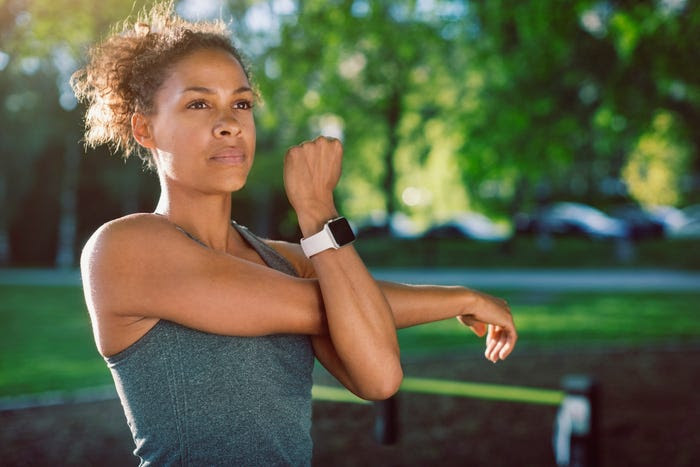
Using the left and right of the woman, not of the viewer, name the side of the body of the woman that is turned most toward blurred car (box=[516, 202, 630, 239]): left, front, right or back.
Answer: left

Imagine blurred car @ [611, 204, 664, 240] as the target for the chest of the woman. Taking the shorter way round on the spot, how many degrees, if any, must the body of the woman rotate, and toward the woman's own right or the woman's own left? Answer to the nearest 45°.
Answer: approximately 90° to the woman's own left

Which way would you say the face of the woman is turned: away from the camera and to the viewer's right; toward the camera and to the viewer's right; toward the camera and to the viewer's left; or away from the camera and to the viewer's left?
toward the camera and to the viewer's right

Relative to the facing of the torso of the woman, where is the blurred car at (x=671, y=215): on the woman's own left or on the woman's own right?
on the woman's own left

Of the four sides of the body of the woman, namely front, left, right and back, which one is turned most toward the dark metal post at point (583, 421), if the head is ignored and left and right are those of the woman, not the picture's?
left

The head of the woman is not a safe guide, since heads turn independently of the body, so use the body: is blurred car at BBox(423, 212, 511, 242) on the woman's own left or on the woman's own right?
on the woman's own left

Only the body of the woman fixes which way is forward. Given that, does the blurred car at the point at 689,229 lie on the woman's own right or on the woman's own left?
on the woman's own left

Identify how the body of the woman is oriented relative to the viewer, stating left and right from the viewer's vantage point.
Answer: facing the viewer and to the right of the viewer

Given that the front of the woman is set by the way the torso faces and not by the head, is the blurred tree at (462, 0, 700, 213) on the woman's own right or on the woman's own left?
on the woman's own left

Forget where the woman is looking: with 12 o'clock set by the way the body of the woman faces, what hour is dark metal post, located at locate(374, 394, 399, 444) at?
The dark metal post is roughly at 8 o'clock from the woman.

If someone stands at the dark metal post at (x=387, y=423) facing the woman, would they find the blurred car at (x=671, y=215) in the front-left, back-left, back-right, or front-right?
back-left
